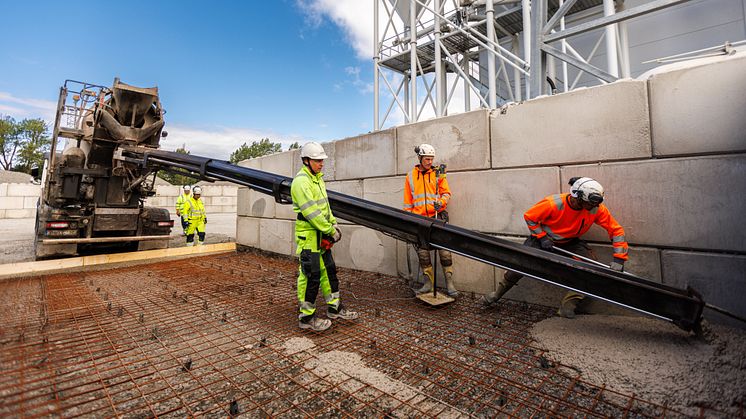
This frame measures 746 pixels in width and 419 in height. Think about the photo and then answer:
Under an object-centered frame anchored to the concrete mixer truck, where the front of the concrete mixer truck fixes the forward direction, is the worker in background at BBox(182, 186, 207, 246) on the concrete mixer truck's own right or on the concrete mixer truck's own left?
on the concrete mixer truck's own right

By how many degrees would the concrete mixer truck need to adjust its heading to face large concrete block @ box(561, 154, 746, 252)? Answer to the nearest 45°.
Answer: approximately 135° to its right

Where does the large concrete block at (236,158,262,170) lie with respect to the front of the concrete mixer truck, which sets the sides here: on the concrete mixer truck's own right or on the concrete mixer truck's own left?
on the concrete mixer truck's own right

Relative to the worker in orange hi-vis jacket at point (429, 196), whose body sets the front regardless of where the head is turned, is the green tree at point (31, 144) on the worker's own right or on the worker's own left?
on the worker's own right

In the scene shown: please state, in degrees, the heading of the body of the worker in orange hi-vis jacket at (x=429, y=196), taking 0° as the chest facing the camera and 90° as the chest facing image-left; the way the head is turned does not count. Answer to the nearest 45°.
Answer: approximately 0°

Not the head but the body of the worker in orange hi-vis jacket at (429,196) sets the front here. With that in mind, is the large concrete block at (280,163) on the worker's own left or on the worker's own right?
on the worker's own right

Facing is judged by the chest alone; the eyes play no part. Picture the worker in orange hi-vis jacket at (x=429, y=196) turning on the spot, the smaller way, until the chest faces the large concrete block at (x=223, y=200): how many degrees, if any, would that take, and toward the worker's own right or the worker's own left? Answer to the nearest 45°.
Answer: approximately 135° to the worker's own right

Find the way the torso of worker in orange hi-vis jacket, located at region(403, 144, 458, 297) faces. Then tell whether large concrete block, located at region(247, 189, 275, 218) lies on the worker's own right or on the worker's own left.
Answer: on the worker's own right

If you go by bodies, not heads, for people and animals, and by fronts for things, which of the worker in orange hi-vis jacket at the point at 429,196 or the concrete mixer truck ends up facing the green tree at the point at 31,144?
the concrete mixer truck

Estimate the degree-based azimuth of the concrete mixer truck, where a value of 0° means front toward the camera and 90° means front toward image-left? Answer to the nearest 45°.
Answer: approximately 180°

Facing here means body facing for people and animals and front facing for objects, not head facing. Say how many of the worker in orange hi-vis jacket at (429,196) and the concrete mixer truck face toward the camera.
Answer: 1

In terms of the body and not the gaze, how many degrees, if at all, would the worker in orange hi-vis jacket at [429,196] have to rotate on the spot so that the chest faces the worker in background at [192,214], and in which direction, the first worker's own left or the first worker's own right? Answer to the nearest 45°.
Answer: approximately 135° to the first worker's own right

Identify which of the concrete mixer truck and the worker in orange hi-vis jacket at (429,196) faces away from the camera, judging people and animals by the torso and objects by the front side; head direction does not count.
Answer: the concrete mixer truck
